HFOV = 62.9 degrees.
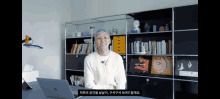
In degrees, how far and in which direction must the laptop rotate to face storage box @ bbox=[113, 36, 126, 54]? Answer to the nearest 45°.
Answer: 0° — it already faces it

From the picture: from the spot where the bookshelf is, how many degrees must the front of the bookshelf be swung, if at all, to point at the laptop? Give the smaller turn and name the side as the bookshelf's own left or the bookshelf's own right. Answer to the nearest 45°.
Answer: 0° — it already faces it

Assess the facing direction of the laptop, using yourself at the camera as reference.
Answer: facing away from the viewer and to the right of the viewer

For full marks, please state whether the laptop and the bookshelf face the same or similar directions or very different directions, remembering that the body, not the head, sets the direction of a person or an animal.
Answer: very different directions

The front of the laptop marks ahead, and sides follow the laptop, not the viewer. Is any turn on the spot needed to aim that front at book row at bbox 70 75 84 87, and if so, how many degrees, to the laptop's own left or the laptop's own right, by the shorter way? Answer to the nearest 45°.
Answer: approximately 45° to the laptop's own left

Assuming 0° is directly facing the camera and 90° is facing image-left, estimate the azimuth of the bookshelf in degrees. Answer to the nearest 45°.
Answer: approximately 45°

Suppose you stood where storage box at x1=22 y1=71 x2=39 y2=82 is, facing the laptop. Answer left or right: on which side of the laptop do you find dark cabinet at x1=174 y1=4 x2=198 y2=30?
left

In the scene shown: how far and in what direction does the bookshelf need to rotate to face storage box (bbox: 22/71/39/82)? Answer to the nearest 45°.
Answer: approximately 45° to its right

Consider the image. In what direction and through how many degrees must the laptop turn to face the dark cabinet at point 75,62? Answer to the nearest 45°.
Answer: approximately 45° to its left
